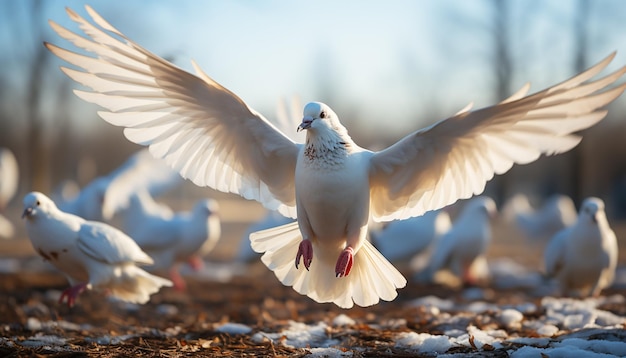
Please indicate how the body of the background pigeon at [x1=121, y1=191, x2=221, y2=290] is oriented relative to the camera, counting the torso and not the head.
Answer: to the viewer's right

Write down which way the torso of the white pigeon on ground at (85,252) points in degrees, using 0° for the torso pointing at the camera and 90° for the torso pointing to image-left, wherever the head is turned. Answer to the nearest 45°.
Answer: approximately 45°

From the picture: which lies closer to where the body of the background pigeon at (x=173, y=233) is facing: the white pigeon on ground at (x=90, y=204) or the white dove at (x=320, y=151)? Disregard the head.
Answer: the white dove

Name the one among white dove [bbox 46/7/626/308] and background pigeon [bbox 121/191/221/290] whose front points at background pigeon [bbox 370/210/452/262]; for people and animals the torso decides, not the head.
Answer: background pigeon [bbox 121/191/221/290]

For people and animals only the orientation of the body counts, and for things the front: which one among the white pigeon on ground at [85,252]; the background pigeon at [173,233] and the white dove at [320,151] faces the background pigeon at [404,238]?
the background pigeon at [173,233]

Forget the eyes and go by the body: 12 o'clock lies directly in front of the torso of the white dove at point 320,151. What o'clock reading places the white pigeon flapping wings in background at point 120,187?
The white pigeon flapping wings in background is roughly at 5 o'clock from the white dove.

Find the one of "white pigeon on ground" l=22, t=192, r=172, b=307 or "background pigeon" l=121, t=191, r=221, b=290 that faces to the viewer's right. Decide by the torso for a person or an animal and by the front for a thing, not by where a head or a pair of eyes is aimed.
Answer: the background pigeon

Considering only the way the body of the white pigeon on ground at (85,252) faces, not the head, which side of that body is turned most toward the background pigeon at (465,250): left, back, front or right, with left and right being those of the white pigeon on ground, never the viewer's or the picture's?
back

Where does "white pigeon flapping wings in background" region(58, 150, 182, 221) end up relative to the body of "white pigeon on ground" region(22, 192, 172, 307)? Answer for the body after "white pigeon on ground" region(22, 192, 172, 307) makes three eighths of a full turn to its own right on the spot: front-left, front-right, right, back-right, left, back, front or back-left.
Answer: front
